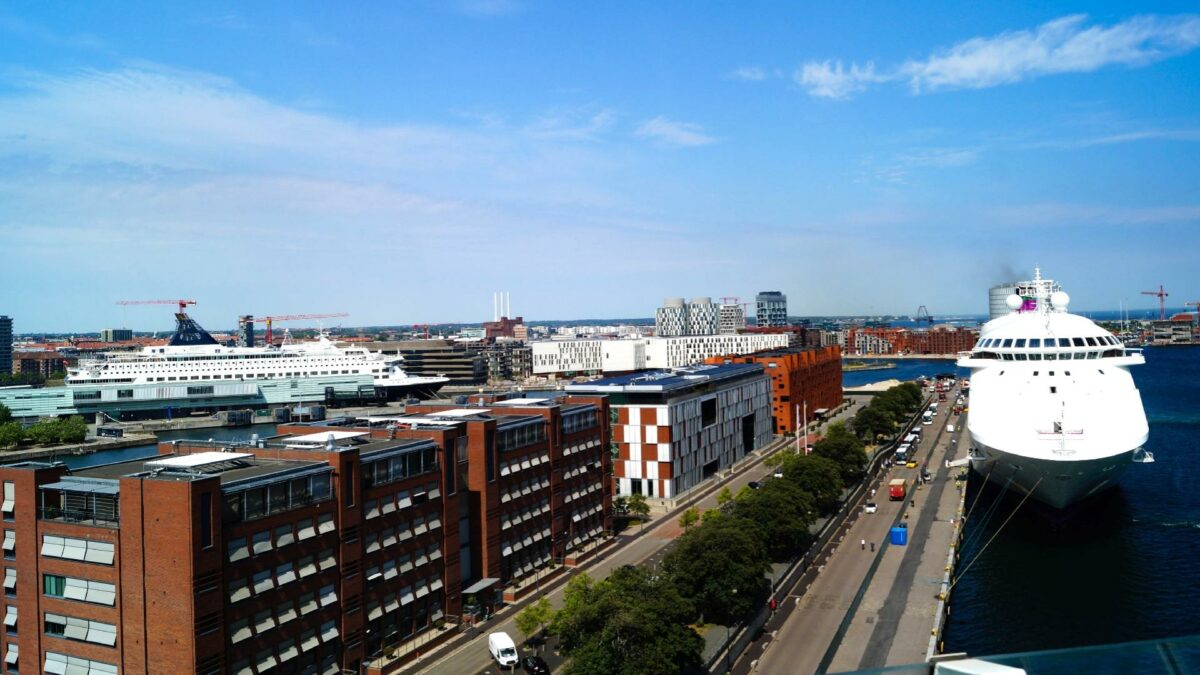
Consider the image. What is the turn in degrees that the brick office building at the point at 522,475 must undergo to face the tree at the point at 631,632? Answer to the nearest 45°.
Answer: approximately 45° to its right

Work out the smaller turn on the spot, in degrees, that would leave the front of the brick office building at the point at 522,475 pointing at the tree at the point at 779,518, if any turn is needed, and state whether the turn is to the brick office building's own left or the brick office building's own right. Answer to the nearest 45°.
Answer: approximately 45° to the brick office building's own left

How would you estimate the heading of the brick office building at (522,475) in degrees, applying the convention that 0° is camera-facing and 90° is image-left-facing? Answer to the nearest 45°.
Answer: approximately 315°

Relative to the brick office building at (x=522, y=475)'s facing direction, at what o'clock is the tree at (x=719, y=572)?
The tree is roughly at 12 o'clock from the brick office building.

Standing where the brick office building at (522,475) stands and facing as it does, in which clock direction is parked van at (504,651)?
The parked van is roughly at 2 o'clock from the brick office building.

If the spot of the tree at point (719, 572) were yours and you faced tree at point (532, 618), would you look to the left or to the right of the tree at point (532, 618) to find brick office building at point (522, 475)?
right

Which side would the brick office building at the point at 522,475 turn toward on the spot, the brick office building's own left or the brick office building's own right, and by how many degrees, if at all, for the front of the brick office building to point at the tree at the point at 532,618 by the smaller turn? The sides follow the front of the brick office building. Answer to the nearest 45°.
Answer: approximately 45° to the brick office building's own right
